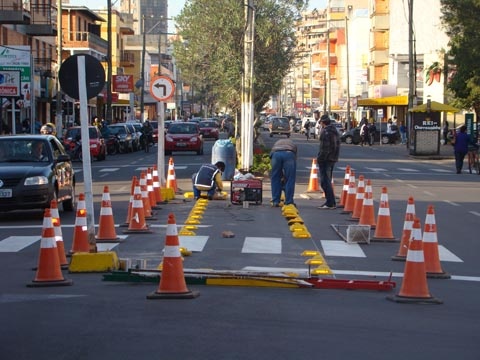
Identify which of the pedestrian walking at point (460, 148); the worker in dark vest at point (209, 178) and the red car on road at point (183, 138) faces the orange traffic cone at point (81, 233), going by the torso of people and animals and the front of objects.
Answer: the red car on road

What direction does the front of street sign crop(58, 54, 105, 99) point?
away from the camera

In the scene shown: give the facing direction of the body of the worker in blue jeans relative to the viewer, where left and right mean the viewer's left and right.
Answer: facing away from the viewer

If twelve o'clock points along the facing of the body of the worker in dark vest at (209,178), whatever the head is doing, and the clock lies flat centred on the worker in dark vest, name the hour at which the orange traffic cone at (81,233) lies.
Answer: The orange traffic cone is roughly at 5 o'clock from the worker in dark vest.

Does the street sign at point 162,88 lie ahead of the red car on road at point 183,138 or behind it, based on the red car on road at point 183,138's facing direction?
ahead

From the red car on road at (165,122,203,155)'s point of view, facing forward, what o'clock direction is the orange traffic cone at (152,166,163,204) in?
The orange traffic cone is roughly at 12 o'clock from the red car on road.

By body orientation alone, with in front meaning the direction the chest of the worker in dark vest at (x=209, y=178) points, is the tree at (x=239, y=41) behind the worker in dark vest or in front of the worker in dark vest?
in front
